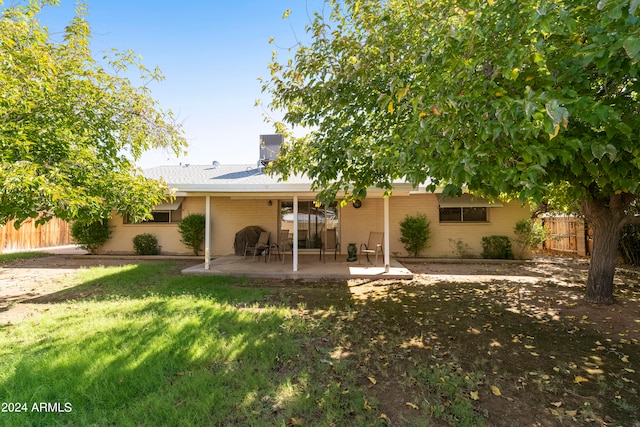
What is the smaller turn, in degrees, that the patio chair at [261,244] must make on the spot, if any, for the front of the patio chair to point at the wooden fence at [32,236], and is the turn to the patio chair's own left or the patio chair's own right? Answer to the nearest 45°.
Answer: approximately 90° to the patio chair's own right

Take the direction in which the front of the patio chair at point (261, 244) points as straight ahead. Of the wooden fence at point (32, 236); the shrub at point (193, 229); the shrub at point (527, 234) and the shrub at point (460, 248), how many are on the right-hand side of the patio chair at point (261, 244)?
2

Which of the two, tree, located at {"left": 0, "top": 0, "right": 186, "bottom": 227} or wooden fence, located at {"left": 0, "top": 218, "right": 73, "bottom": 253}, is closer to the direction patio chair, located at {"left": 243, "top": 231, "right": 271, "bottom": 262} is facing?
the tree

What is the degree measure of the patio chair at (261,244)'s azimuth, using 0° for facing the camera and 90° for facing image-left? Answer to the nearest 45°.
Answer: approximately 45°

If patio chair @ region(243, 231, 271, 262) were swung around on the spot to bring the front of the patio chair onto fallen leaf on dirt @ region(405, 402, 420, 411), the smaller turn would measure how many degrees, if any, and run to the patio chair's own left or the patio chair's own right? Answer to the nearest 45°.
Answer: approximately 45° to the patio chair's own left

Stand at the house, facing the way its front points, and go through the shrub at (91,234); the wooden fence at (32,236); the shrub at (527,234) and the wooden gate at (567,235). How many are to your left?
2

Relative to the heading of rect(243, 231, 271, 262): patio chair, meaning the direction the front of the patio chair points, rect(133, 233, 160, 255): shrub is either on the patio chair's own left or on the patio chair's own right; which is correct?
on the patio chair's own right
